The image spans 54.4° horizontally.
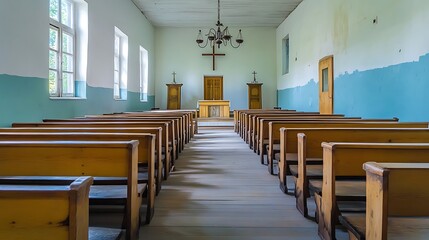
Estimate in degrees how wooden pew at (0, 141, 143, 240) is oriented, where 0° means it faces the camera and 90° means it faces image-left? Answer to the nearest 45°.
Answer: approximately 180°

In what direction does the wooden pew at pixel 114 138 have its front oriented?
away from the camera

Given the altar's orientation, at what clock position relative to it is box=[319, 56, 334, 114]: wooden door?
The wooden door is roughly at 11 o'clock from the altar.

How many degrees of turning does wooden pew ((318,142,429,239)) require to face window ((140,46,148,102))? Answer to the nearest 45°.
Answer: approximately 45° to its left

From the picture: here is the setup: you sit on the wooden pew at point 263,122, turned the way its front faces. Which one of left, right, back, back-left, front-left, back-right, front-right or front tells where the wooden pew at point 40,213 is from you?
back

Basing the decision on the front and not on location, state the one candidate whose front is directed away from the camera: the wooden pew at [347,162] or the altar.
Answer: the wooden pew

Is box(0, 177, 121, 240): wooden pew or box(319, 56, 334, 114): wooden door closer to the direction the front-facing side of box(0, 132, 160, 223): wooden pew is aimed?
the wooden door

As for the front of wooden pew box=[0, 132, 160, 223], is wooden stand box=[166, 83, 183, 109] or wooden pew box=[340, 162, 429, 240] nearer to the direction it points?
the wooden stand

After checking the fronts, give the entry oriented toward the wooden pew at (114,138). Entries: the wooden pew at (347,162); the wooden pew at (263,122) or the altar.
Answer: the altar

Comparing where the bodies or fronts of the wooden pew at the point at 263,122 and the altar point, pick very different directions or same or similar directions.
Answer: very different directions

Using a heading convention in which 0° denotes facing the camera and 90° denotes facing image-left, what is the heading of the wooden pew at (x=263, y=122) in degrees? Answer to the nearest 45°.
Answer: approximately 180°

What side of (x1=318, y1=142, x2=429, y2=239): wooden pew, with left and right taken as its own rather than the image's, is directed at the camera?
back

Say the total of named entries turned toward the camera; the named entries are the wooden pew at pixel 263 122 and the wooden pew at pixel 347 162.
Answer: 0

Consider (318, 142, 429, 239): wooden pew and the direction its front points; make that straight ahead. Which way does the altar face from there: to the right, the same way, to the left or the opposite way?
the opposite way

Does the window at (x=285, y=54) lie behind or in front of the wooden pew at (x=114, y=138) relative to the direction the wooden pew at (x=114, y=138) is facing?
in front

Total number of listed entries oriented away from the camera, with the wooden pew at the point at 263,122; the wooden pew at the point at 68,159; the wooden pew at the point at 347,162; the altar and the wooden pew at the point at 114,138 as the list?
4
